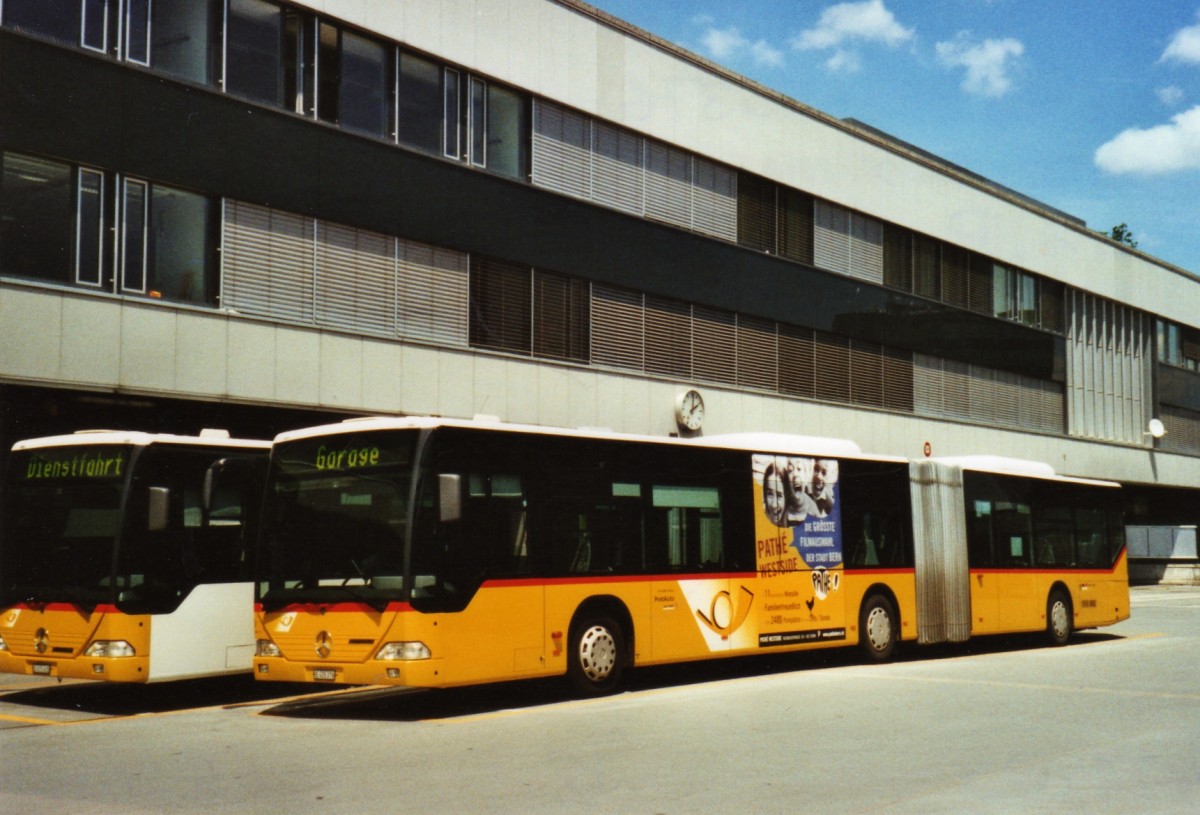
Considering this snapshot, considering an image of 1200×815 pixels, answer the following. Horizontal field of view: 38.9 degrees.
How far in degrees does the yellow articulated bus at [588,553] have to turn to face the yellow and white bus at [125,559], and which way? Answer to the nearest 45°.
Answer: approximately 45° to its right

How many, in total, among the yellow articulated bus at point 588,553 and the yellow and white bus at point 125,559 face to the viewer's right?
0

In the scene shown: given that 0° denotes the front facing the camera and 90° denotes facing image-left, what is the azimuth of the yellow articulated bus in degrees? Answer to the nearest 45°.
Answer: approximately 45°

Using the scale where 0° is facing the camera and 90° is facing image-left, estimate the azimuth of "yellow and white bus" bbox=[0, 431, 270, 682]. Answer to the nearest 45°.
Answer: approximately 45°

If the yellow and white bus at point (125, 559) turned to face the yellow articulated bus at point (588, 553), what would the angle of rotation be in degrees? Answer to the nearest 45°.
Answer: approximately 135° to its left
